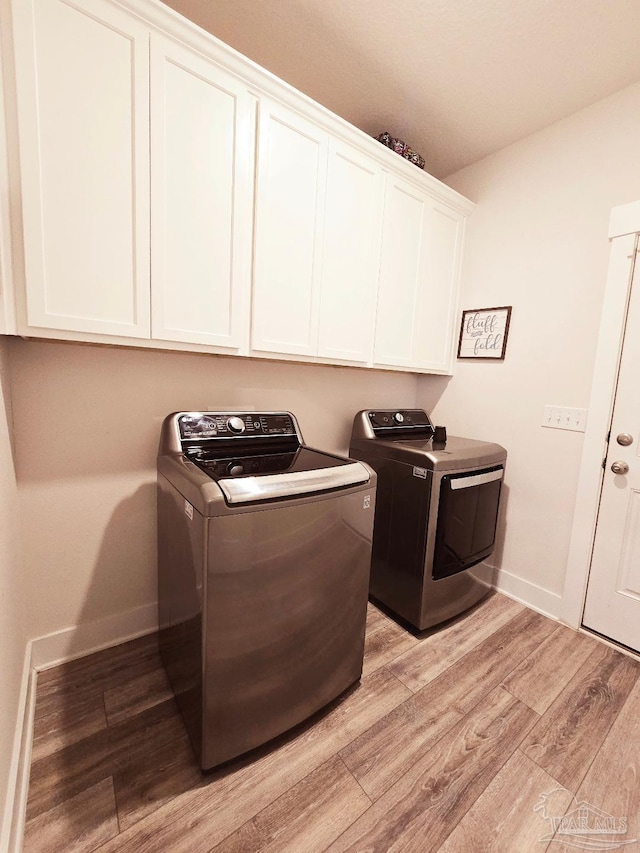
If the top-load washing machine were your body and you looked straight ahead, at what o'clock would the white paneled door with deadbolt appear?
The white paneled door with deadbolt is roughly at 10 o'clock from the top-load washing machine.

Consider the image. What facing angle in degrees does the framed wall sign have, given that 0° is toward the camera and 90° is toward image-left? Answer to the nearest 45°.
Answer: approximately 45°

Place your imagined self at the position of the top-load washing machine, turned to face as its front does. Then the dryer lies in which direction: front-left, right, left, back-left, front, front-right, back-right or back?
left

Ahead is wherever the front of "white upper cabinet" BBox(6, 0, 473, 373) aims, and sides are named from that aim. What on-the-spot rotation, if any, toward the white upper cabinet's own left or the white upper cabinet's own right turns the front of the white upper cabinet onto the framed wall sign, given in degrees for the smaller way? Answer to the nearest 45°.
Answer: approximately 45° to the white upper cabinet's own left

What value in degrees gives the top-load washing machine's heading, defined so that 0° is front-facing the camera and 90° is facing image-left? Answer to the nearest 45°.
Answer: approximately 315°

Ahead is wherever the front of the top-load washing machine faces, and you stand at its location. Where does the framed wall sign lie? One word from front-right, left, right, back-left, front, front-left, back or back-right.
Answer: left

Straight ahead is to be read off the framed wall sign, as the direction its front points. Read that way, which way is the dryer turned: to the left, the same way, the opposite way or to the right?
to the left

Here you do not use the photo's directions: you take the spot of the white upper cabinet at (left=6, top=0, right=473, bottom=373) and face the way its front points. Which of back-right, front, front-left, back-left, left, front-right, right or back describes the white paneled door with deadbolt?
front-left
